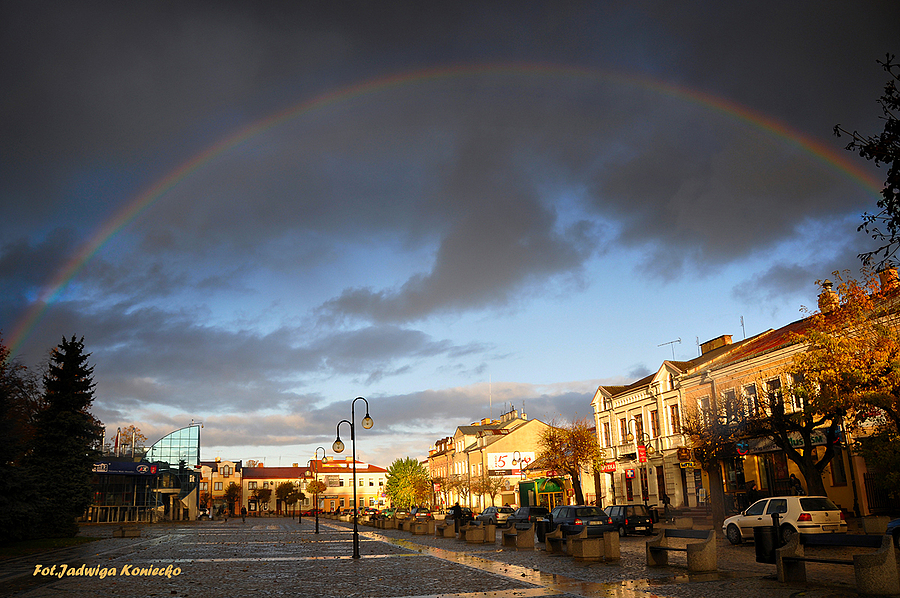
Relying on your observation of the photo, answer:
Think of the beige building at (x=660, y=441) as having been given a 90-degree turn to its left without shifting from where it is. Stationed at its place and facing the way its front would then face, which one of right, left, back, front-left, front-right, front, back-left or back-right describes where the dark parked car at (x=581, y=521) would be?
front-right

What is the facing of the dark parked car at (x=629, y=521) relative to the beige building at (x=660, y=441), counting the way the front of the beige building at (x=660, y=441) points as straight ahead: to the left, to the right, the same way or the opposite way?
to the right

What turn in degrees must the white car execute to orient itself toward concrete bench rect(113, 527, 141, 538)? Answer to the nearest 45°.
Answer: approximately 45° to its left

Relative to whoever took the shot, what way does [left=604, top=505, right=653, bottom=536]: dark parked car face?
facing away from the viewer and to the left of the viewer

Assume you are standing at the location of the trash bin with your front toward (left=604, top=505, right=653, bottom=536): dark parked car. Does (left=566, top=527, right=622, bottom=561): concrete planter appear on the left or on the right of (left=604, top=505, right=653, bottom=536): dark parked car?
left

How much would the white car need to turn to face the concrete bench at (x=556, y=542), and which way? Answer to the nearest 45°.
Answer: approximately 45° to its left

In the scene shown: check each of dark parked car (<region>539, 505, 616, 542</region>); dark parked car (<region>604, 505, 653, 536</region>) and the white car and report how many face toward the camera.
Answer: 0

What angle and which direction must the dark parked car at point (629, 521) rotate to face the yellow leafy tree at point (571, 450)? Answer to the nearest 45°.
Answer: approximately 45° to its right

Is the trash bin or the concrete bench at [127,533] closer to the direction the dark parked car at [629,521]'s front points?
the concrete bench

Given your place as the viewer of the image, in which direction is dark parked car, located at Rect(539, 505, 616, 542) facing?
facing away from the viewer and to the left of the viewer

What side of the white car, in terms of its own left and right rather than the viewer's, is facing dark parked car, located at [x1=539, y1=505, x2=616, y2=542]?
front

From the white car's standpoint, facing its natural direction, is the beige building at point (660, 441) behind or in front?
in front

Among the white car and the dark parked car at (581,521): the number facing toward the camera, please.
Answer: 0

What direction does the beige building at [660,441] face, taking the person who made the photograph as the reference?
facing the viewer and to the left of the viewer

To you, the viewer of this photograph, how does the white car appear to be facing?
facing away from the viewer and to the left of the viewer

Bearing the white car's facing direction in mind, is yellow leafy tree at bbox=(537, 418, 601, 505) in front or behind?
in front
